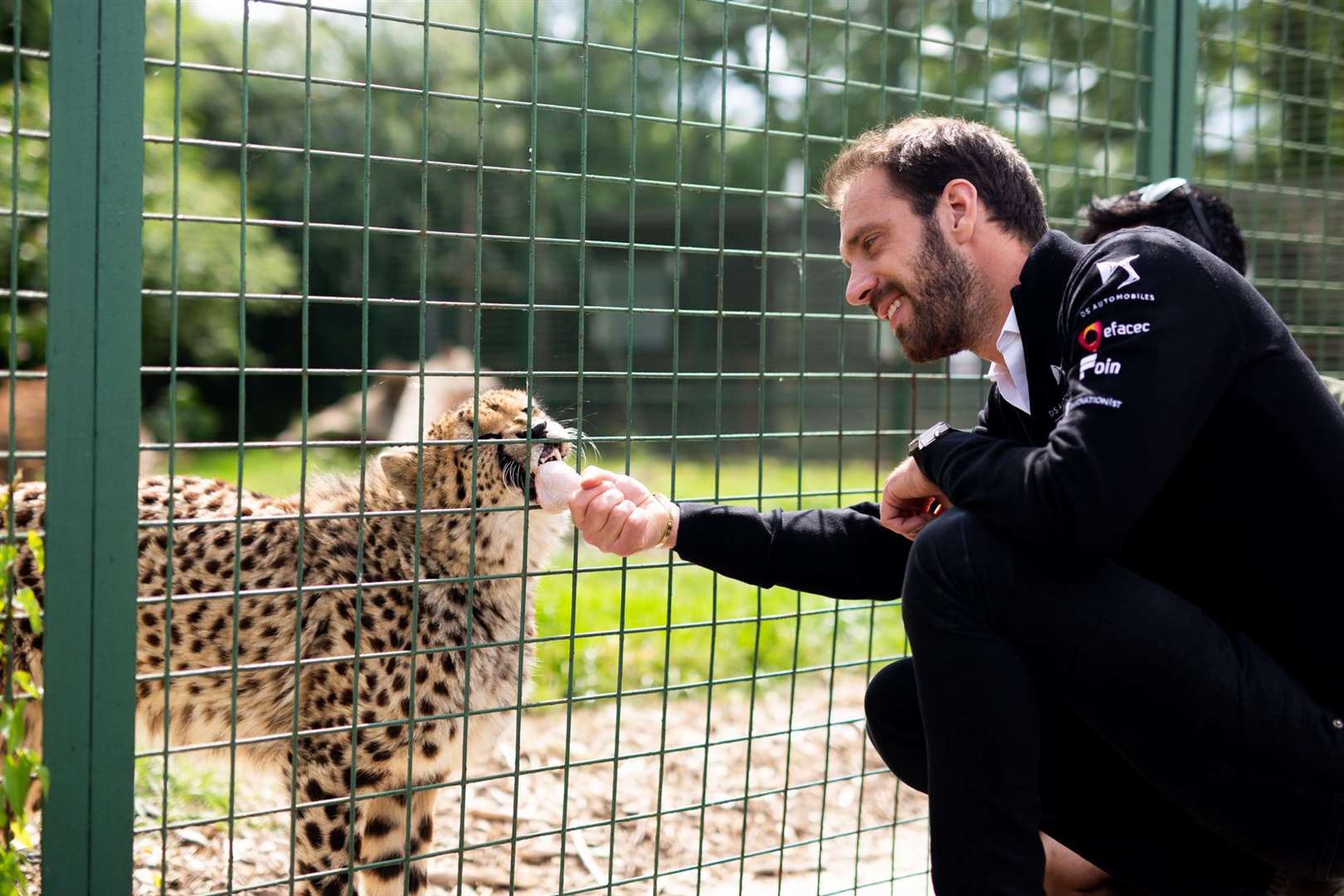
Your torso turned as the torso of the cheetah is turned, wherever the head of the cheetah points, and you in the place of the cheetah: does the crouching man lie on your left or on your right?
on your right

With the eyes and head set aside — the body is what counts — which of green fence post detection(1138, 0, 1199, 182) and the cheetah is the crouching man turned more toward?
the cheetah

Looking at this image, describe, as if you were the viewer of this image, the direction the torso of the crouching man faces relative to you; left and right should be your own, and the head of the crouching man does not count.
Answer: facing to the left of the viewer

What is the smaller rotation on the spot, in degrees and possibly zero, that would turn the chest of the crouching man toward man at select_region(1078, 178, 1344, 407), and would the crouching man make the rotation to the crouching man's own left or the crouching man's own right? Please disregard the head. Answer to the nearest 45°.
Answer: approximately 90° to the crouching man's own right

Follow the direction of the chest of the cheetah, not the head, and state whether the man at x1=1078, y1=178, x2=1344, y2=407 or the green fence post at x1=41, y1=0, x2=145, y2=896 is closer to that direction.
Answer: the man

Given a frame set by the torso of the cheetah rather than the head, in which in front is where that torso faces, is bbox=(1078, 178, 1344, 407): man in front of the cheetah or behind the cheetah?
in front

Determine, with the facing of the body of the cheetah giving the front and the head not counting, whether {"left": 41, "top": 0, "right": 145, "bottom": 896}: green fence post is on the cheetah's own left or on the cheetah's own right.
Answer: on the cheetah's own right

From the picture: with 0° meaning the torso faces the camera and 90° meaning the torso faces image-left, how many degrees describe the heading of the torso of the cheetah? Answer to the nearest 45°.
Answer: approximately 270°

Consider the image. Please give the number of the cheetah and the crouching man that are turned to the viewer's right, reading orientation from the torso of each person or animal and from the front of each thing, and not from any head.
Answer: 1

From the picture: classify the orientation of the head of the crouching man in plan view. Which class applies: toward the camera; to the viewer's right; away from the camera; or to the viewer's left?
to the viewer's left

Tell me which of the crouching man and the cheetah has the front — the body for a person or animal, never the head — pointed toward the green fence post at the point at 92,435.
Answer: the crouching man

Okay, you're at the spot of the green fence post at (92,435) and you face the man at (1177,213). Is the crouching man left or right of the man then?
right

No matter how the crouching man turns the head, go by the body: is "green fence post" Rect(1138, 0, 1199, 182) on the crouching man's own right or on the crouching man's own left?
on the crouching man's own right

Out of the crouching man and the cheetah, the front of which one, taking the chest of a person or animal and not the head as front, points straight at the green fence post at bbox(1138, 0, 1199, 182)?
the cheetah

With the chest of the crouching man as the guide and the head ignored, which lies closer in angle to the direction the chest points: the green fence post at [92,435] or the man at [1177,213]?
the green fence post

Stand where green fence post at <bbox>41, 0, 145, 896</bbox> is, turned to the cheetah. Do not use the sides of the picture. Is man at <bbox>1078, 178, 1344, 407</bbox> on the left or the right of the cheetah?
right
